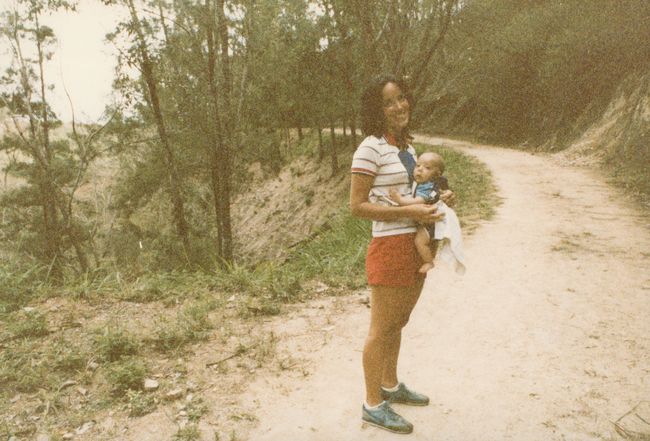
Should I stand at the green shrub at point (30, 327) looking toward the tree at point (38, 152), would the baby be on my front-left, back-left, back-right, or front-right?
back-right

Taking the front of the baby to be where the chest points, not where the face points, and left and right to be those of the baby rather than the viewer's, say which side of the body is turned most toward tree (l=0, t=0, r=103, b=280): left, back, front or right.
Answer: right

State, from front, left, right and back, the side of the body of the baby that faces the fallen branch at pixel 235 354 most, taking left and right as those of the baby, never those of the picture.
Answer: right

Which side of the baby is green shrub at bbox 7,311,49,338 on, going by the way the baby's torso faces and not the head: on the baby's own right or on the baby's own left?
on the baby's own right

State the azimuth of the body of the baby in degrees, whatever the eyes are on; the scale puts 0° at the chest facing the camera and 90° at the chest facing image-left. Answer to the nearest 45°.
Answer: approximately 45°
